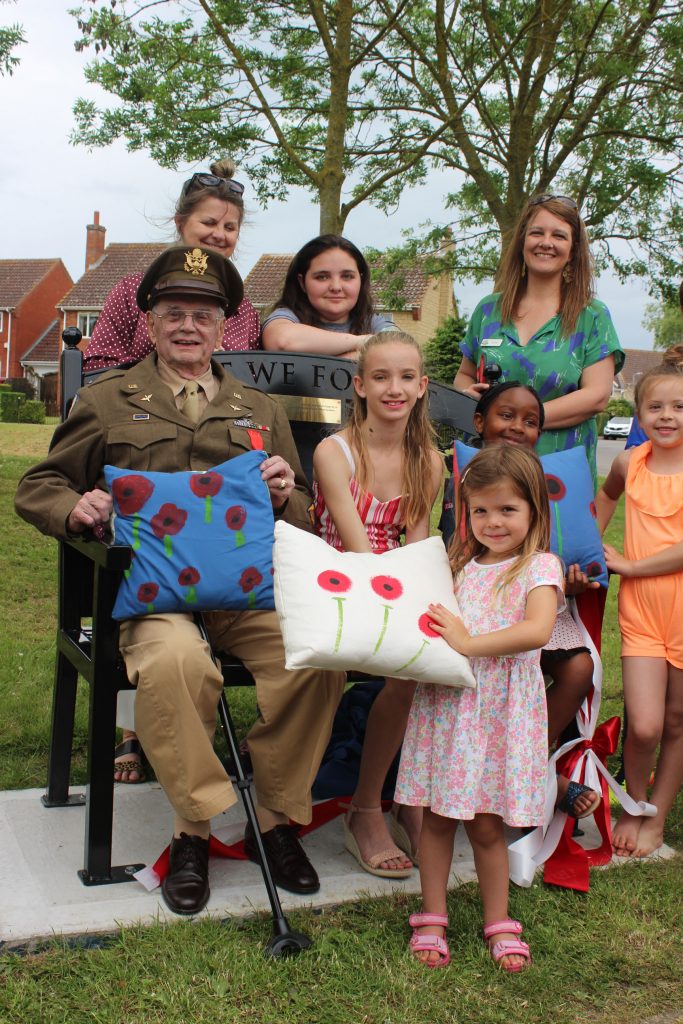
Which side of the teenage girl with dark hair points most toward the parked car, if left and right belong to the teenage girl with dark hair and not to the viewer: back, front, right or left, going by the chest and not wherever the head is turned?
back

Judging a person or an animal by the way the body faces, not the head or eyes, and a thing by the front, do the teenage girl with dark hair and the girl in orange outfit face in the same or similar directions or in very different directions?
same or similar directions

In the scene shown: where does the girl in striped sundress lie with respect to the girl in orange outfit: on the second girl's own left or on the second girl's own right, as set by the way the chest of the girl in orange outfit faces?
on the second girl's own right

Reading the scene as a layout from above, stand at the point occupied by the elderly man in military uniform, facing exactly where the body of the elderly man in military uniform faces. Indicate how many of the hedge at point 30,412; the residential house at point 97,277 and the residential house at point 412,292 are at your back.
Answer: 3

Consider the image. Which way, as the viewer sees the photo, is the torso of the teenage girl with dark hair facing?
toward the camera

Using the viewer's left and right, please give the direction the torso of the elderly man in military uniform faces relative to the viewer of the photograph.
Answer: facing the viewer

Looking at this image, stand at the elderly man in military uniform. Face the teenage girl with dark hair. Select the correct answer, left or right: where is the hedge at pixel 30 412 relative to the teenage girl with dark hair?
left

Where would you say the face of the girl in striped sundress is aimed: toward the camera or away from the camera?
toward the camera

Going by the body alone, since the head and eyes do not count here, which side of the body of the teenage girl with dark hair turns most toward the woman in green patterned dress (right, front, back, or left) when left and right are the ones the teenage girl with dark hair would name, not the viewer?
left

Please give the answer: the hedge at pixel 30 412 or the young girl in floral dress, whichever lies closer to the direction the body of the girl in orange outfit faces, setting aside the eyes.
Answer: the young girl in floral dress

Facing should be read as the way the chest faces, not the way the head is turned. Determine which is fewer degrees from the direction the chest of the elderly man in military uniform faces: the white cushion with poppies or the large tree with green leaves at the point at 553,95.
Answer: the white cushion with poppies

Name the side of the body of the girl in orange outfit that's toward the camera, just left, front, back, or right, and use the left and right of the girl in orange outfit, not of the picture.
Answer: front

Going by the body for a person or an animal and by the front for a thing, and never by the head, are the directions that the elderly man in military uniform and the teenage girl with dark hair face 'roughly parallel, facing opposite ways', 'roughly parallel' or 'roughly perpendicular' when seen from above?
roughly parallel

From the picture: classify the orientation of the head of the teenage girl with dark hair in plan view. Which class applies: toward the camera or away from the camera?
toward the camera

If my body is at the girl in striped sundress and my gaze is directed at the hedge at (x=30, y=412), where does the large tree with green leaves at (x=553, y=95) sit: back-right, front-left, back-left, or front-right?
front-right
